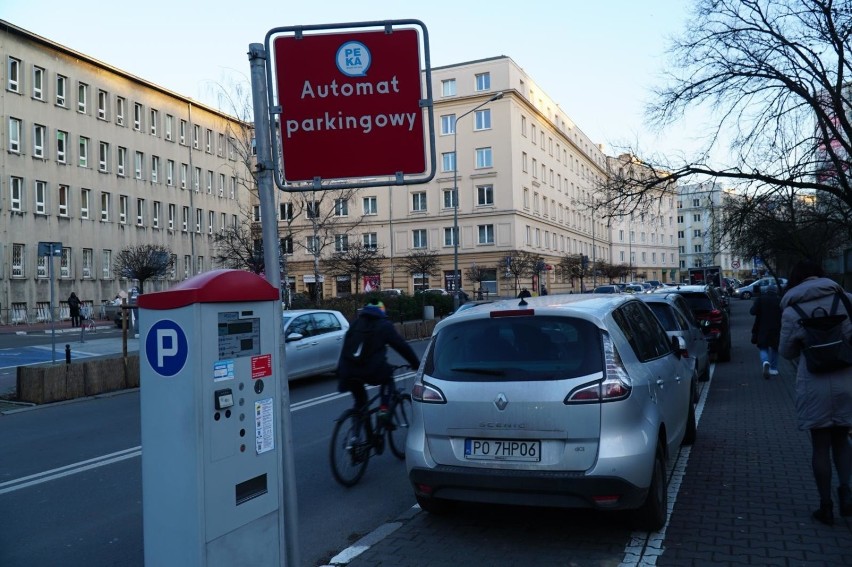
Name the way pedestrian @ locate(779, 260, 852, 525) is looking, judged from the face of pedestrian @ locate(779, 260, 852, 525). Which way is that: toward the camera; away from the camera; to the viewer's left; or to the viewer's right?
away from the camera

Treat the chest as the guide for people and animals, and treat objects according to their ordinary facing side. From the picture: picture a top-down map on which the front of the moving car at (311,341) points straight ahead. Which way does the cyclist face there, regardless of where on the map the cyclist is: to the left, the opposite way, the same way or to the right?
the opposite way

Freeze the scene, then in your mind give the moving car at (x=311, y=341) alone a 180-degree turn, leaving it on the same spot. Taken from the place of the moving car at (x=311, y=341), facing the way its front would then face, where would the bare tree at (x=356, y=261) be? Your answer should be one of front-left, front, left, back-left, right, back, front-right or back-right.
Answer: front-left

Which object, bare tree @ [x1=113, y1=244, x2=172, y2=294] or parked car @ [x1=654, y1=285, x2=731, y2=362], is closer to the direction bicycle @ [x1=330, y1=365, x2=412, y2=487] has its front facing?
the parked car

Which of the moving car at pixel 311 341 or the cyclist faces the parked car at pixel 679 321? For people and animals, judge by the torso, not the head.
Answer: the cyclist

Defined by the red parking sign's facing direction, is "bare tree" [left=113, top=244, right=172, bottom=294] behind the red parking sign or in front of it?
behind

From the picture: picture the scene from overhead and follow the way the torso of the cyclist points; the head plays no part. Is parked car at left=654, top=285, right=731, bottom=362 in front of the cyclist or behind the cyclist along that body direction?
in front

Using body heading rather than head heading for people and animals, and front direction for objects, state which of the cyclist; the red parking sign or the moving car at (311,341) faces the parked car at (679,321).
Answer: the cyclist

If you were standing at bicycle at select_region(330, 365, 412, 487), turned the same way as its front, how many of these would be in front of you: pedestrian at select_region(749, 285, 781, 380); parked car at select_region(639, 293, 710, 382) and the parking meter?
2

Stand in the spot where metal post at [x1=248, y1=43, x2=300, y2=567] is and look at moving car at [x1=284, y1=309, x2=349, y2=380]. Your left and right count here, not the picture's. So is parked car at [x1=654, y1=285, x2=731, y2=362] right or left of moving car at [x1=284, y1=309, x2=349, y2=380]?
right

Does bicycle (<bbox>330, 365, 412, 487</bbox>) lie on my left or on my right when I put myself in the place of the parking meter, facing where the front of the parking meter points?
on my left

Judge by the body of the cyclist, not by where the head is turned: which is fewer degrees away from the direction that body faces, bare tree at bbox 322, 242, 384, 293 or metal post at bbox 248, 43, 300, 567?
the bare tree

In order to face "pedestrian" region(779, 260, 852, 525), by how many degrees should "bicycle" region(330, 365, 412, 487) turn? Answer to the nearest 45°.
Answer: approximately 90° to its right

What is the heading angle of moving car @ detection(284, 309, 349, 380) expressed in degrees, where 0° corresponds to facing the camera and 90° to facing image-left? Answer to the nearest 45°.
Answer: approximately 45°

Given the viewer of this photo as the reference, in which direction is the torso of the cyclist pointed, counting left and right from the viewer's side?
facing away from the viewer and to the right of the viewer

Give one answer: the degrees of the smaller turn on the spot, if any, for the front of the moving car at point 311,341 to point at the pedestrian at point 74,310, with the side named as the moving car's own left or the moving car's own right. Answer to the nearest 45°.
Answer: approximately 90° to the moving car's own right
